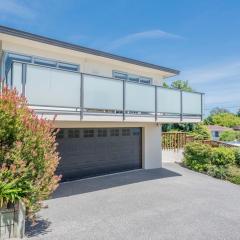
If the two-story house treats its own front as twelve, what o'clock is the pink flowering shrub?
The pink flowering shrub is roughly at 2 o'clock from the two-story house.

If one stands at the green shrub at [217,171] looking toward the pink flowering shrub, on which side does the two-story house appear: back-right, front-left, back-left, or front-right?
front-right

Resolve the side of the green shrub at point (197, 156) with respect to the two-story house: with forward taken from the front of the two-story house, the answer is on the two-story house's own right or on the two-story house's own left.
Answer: on the two-story house's own left

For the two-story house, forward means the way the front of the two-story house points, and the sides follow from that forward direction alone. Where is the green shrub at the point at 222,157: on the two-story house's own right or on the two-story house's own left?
on the two-story house's own left

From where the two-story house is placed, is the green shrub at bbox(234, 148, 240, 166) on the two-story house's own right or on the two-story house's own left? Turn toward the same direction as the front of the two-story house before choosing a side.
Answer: on the two-story house's own left

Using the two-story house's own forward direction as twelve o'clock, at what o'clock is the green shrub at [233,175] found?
The green shrub is roughly at 10 o'clock from the two-story house.

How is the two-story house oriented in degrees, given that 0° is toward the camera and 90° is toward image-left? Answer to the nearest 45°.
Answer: approximately 315°

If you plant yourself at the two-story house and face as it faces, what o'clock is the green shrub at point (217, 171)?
The green shrub is roughly at 10 o'clock from the two-story house.
